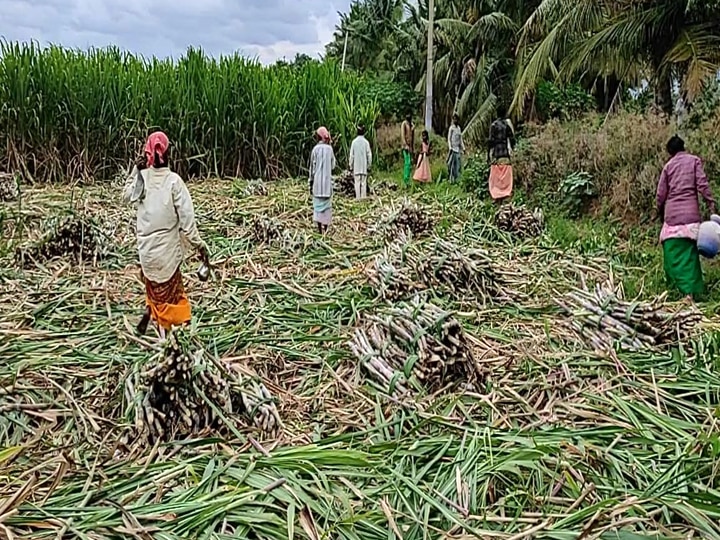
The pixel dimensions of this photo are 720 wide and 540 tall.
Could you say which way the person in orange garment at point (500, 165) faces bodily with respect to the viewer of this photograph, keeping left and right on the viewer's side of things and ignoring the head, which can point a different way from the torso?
facing away from the viewer

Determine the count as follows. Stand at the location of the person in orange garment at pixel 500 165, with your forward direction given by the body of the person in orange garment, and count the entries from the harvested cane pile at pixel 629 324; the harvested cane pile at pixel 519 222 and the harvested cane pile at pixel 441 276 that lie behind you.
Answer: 3

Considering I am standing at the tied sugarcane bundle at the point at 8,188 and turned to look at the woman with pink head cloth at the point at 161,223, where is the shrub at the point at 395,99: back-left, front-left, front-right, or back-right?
back-left

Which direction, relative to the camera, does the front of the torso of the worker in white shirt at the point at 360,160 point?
away from the camera

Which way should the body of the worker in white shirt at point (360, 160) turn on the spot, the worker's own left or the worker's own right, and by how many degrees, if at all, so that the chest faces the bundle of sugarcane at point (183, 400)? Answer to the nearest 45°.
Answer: approximately 180°

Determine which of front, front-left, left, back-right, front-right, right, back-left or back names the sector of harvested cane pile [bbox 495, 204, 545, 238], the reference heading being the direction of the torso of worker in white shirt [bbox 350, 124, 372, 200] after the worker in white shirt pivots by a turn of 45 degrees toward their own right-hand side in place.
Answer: right

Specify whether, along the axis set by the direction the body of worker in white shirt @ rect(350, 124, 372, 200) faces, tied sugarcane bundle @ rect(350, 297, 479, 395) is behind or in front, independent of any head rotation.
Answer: behind

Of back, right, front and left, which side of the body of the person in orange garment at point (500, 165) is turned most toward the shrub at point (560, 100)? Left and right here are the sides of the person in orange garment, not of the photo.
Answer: front

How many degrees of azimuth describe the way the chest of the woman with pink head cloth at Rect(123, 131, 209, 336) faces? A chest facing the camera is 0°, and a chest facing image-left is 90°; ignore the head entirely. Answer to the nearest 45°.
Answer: approximately 180°
